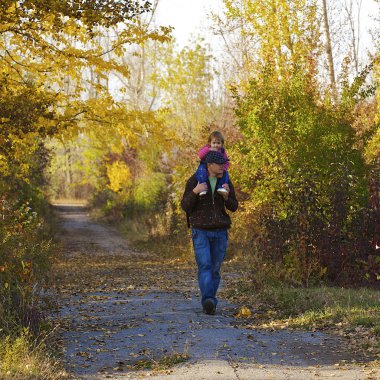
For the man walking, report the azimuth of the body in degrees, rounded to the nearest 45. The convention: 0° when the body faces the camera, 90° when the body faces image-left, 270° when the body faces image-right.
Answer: approximately 0°

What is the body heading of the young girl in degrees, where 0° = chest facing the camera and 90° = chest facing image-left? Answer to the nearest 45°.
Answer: approximately 0°

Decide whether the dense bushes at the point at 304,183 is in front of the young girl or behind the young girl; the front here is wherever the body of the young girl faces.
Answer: behind

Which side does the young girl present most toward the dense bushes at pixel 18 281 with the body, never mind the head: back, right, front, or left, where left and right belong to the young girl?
right

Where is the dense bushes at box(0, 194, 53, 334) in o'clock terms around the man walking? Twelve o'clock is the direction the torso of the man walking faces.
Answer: The dense bushes is roughly at 2 o'clock from the man walking.

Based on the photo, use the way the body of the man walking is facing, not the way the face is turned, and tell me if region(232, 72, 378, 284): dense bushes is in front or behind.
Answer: behind
